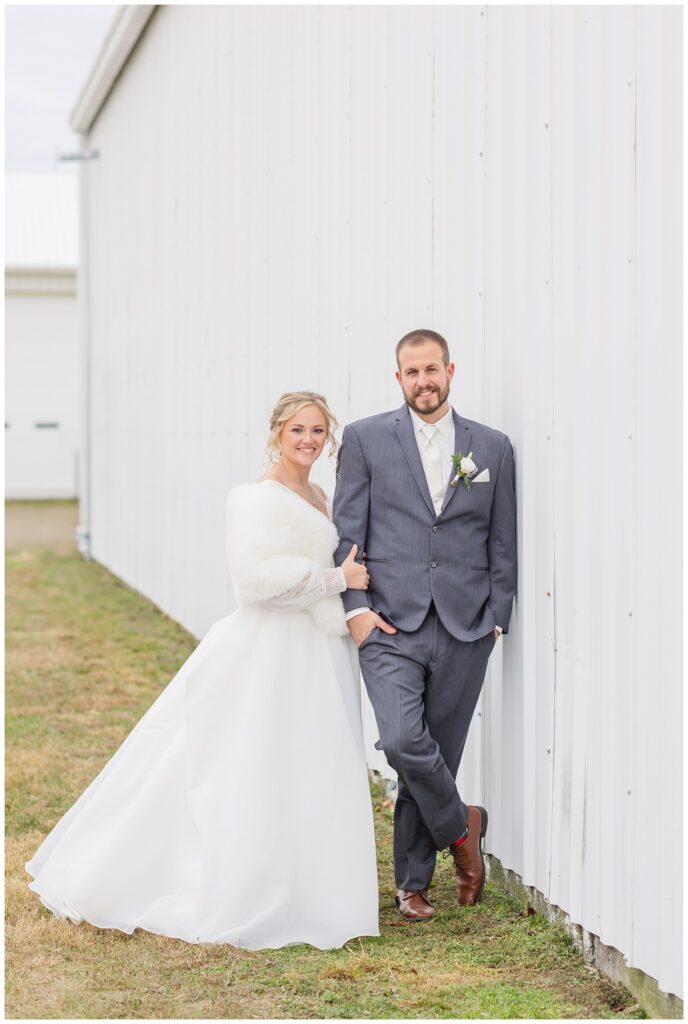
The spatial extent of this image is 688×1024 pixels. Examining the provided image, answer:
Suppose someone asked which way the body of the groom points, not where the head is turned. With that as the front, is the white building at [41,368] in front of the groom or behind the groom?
behind

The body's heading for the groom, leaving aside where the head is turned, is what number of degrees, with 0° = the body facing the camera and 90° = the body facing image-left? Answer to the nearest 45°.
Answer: approximately 0°

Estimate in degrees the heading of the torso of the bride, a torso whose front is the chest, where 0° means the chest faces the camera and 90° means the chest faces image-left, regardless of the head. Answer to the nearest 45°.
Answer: approximately 315°
